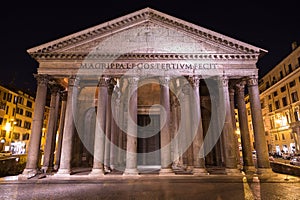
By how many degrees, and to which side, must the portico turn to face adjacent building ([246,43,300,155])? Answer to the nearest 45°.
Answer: approximately 135° to its left

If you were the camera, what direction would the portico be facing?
facing the viewer

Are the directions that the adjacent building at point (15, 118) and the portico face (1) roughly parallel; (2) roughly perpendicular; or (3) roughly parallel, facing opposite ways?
roughly perpendicular

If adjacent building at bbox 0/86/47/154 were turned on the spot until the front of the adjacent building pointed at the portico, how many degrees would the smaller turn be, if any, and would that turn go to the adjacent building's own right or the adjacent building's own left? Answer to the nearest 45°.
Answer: approximately 45° to the adjacent building's own right

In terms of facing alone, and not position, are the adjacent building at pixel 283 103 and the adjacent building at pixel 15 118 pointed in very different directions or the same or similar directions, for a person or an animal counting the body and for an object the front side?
very different directions

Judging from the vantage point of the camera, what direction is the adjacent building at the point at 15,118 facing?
facing the viewer and to the right of the viewer

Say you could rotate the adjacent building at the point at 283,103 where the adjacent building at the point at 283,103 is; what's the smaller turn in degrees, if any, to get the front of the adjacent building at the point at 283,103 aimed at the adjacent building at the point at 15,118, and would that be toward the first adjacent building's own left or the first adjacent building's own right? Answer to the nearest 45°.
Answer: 0° — it already faces it

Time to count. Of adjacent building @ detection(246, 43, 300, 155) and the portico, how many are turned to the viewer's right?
0

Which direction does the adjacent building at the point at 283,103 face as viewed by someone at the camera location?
facing the viewer and to the left of the viewer

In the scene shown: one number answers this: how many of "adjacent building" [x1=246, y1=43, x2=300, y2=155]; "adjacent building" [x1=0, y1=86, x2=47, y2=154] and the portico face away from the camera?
0

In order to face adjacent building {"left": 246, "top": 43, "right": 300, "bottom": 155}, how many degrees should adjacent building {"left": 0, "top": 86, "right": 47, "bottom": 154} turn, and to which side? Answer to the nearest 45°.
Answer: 0° — it already faces it
